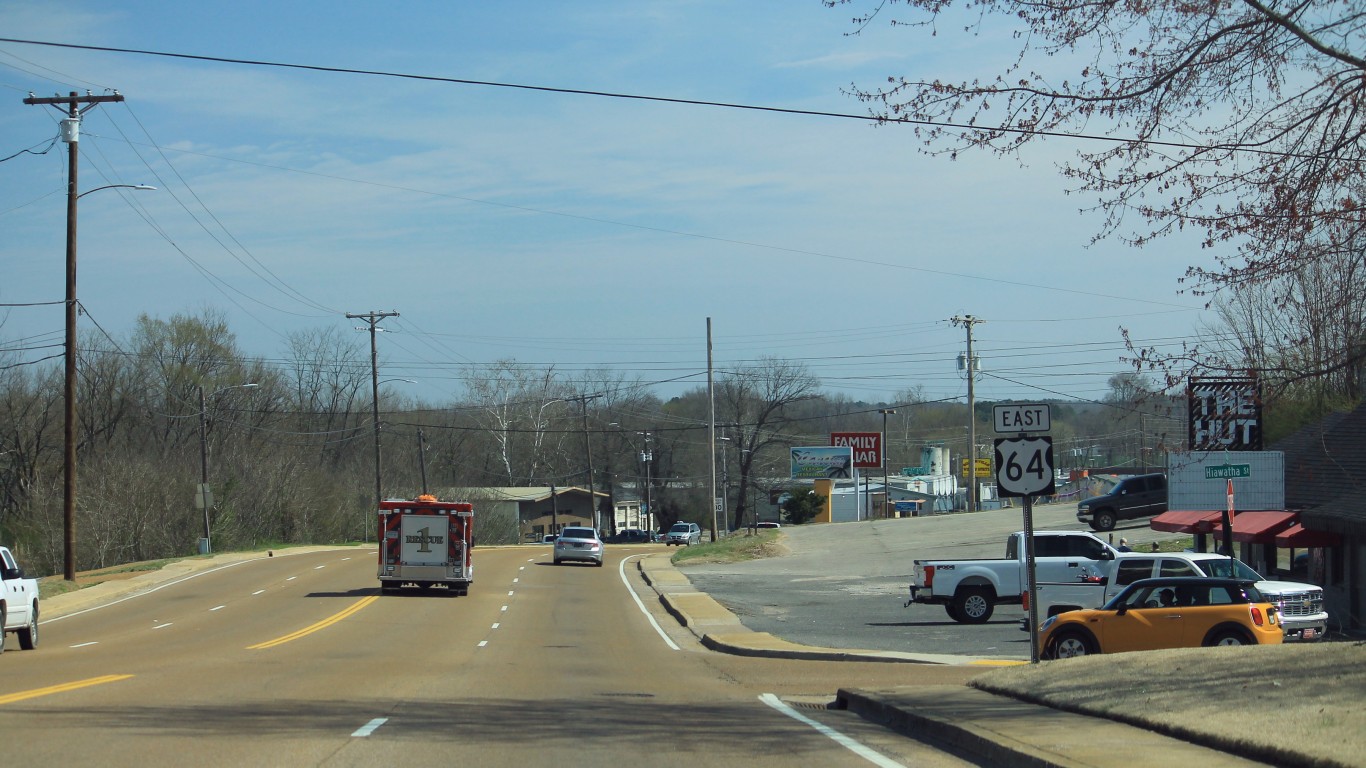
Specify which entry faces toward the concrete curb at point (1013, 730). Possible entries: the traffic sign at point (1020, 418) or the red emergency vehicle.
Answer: the traffic sign

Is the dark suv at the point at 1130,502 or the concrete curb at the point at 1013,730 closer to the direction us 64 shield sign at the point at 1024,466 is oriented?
the concrete curb

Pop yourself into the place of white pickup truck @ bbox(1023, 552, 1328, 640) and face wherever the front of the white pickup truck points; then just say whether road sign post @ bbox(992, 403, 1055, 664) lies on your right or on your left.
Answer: on your right

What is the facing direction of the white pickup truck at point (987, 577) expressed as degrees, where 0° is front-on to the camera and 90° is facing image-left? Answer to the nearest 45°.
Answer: approximately 270°

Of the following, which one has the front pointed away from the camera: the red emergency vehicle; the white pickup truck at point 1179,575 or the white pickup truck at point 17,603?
the red emergency vehicle

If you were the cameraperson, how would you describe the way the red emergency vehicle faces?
facing away from the viewer

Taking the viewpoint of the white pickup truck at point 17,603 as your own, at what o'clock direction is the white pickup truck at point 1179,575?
the white pickup truck at point 1179,575 is roughly at 8 o'clock from the white pickup truck at point 17,603.

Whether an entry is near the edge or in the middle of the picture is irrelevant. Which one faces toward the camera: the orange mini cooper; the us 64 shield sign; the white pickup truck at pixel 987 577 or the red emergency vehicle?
the us 64 shield sign

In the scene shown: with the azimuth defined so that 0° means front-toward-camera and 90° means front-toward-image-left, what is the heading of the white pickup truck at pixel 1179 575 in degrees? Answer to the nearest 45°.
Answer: approximately 315°
